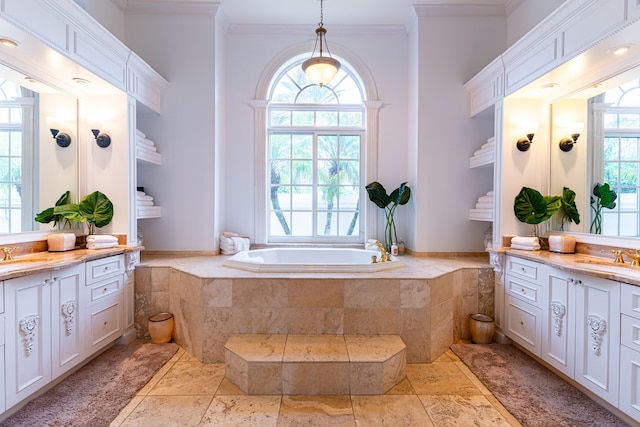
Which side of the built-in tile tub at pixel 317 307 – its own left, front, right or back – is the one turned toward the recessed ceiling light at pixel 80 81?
right

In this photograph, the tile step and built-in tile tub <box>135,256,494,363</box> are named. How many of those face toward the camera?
2

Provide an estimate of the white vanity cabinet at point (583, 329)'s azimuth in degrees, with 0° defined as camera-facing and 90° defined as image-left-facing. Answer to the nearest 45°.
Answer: approximately 45°

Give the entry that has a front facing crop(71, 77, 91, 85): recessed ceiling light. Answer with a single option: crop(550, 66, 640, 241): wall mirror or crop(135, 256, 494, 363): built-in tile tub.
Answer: the wall mirror

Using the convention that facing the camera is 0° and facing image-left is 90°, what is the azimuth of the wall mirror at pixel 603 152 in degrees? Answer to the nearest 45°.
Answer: approximately 45°

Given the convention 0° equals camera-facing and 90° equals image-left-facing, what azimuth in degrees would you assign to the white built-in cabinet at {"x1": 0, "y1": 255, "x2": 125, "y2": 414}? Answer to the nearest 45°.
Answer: approximately 315°

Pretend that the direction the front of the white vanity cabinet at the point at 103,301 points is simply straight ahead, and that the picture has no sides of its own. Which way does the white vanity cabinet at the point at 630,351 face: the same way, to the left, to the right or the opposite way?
the opposite way

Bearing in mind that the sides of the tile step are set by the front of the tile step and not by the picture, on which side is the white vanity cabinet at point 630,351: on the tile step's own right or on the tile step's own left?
on the tile step's own left

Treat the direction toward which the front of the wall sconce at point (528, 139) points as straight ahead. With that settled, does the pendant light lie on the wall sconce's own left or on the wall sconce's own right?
on the wall sconce's own right

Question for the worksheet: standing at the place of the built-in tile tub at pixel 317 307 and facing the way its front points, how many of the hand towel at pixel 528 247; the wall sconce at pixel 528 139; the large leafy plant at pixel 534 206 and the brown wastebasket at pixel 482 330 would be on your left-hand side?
4

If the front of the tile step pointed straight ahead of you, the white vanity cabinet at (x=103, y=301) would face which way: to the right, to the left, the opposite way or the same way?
to the left
